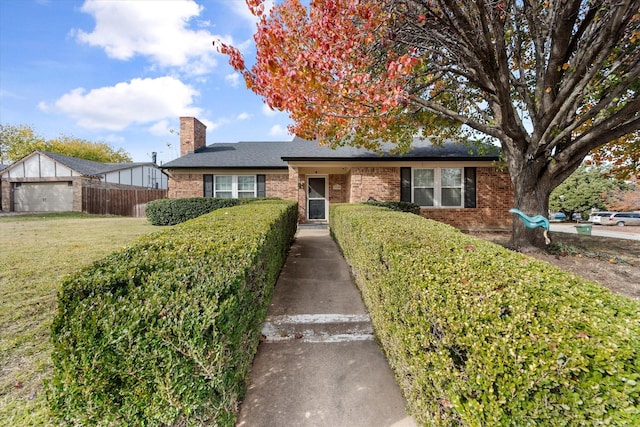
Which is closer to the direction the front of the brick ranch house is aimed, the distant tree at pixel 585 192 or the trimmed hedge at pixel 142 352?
the trimmed hedge

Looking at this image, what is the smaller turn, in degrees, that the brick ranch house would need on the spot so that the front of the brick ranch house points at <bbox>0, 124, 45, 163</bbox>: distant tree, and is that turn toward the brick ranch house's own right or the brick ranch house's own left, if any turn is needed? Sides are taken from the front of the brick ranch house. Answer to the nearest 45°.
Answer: approximately 135° to the brick ranch house's own right

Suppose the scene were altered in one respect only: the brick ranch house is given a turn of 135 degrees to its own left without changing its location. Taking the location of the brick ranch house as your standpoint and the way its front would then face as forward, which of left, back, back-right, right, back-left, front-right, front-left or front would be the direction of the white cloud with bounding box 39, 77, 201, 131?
left

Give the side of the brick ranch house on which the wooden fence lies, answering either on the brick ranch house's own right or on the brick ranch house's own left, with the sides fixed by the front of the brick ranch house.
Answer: on the brick ranch house's own right

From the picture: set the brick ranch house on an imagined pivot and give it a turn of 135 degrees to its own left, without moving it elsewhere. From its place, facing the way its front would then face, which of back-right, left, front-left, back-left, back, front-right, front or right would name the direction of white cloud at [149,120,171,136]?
left

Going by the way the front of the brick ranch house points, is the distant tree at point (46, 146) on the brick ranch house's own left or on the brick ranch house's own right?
on the brick ranch house's own right

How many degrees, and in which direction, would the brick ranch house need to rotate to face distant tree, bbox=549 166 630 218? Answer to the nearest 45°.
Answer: approximately 135° to its left

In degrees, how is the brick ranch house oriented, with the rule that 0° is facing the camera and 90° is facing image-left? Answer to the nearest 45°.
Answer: approximately 0°

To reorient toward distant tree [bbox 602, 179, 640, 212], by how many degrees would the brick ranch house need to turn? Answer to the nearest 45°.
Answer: approximately 135° to its left
